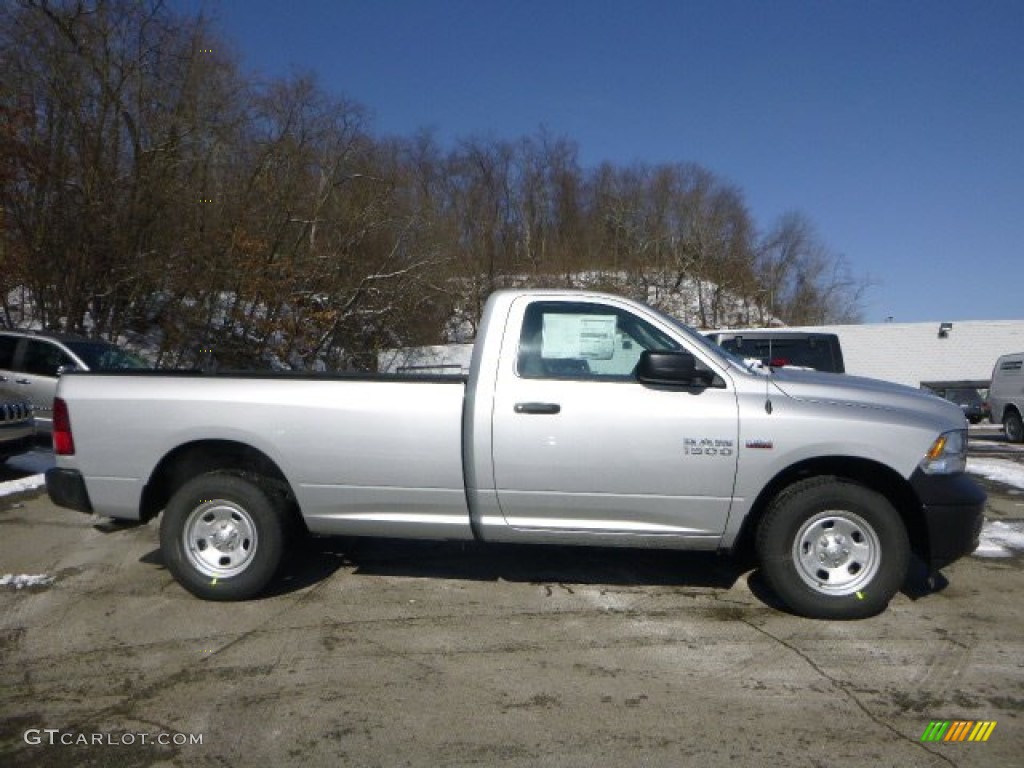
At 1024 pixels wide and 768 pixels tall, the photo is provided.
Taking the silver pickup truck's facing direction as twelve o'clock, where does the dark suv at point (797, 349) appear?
The dark suv is roughly at 10 o'clock from the silver pickup truck.

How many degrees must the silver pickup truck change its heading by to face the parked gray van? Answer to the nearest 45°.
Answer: approximately 45° to its left

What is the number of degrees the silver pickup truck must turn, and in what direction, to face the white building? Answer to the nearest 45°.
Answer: approximately 45° to its left

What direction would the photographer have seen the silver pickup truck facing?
facing to the right of the viewer

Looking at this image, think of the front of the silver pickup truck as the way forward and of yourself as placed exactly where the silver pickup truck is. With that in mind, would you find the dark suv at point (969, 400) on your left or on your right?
on your left
